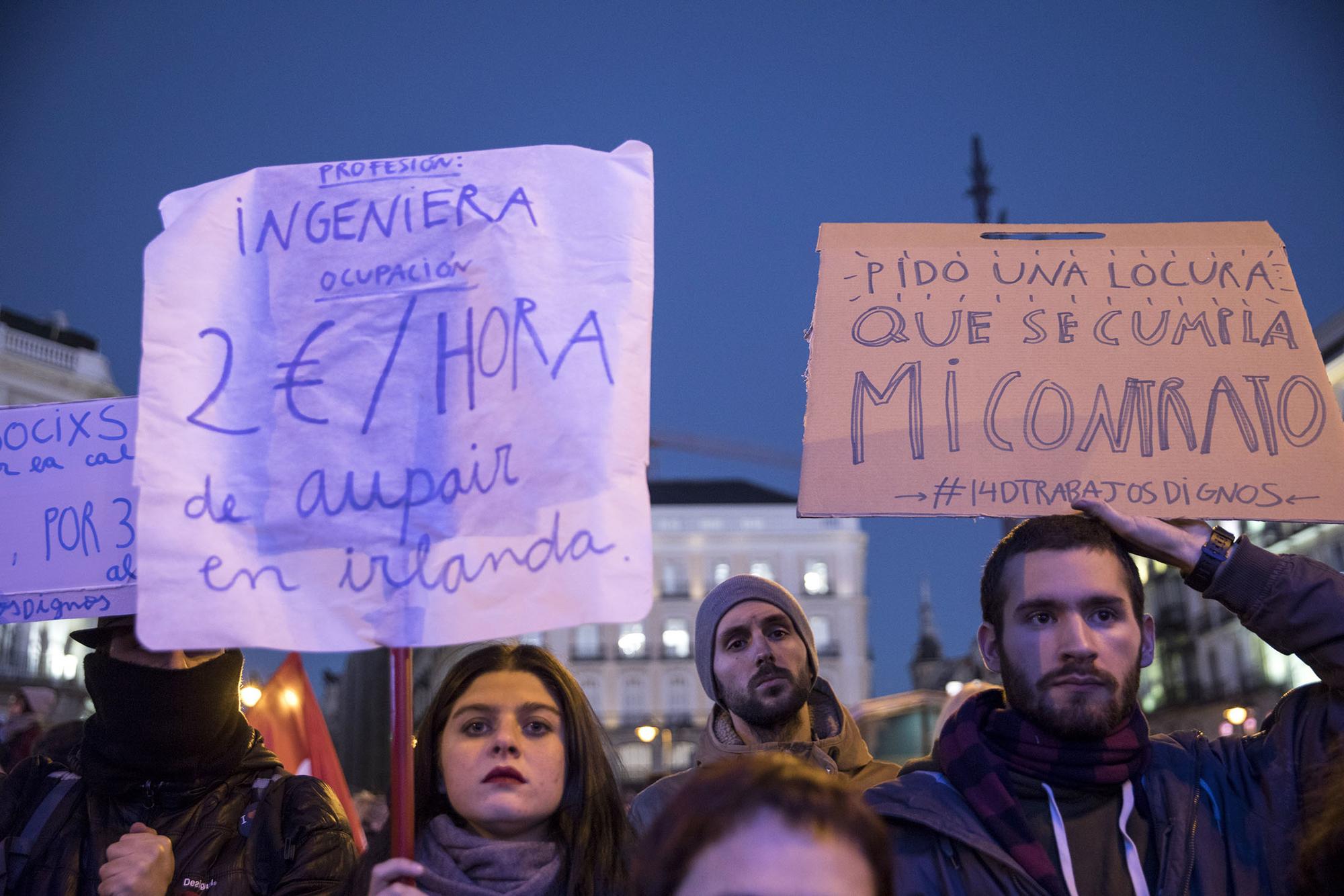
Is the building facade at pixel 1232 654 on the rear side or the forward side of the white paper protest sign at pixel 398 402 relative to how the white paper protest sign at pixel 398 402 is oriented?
on the rear side

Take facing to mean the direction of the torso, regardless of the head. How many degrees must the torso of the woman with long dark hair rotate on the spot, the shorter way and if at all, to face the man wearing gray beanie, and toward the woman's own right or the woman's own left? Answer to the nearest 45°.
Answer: approximately 135° to the woman's own left

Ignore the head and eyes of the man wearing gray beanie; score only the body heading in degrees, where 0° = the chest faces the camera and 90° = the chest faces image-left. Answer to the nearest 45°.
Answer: approximately 0°

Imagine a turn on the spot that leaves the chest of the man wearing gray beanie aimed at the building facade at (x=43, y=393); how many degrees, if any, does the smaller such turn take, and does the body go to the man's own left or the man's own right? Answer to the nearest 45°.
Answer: approximately 135° to the man's own right

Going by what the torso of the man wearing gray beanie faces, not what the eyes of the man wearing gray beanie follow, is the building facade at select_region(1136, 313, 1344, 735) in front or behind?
behind

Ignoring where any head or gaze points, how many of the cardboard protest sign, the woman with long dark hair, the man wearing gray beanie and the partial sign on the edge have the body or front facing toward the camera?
4

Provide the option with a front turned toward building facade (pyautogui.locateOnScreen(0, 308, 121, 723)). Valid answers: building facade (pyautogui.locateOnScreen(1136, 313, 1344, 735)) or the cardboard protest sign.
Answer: building facade (pyautogui.locateOnScreen(1136, 313, 1344, 735))

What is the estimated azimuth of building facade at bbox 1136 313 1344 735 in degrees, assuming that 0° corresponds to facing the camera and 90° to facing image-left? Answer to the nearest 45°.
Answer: approximately 45°

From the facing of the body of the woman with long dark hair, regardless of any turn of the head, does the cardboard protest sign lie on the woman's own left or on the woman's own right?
on the woman's own left

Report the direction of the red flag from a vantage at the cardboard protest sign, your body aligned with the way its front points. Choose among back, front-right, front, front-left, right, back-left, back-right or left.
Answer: back-right

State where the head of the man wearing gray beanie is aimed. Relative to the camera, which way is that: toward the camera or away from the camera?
toward the camera

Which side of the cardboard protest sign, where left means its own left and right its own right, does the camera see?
front
